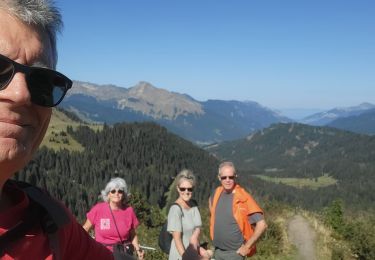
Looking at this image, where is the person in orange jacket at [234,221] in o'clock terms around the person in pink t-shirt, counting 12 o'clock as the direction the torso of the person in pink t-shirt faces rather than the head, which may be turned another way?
The person in orange jacket is roughly at 9 o'clock from the person in pink t-shirt.

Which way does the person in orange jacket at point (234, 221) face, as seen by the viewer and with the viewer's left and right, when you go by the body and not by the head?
facing the viewer and to the left of the viewer

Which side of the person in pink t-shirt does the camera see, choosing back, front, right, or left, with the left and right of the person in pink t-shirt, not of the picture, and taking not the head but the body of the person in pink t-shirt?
front

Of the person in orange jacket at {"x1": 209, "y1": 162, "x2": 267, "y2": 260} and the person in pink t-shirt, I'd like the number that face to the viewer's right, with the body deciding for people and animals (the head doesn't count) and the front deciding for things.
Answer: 0

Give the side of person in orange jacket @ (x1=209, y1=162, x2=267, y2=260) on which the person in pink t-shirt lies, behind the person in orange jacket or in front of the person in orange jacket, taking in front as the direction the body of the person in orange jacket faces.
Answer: in front
